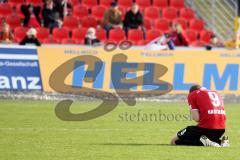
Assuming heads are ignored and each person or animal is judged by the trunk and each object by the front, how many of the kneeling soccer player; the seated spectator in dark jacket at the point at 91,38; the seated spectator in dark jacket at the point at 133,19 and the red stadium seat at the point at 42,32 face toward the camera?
3

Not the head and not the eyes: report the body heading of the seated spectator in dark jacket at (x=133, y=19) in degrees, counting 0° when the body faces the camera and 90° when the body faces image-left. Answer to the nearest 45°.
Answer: approximately 0°

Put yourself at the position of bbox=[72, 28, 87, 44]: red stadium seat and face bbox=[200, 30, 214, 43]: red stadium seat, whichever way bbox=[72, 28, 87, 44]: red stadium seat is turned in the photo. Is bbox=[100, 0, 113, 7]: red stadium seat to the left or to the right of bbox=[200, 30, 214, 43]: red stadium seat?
left

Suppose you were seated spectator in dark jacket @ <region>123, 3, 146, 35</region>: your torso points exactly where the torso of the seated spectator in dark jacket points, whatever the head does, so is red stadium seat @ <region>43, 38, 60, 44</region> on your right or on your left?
on your right
